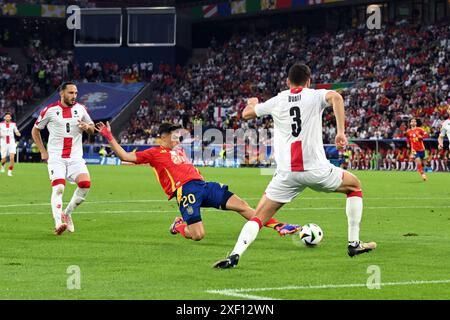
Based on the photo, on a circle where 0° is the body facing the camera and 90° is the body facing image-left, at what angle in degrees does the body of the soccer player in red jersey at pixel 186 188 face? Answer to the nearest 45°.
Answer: approximately 315°

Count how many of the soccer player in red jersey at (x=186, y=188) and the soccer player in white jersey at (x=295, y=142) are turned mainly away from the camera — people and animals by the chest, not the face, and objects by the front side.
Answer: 1

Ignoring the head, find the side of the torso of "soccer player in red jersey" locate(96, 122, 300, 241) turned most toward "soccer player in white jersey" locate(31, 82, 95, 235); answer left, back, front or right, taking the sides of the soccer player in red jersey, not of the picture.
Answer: back

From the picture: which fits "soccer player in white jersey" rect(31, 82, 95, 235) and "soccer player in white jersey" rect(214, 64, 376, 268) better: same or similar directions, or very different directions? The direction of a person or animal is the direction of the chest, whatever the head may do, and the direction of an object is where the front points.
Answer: very different directions

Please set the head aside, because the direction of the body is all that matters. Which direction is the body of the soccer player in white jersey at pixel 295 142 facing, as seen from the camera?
away from the camera

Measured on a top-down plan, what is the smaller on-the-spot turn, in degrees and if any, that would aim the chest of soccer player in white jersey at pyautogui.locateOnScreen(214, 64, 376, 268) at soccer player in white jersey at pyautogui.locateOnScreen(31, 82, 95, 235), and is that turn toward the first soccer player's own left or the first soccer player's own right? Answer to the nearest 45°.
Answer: approximately 45° to the first soccer player's own left

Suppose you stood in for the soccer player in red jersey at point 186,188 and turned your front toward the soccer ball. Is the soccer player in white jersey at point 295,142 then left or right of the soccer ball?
right

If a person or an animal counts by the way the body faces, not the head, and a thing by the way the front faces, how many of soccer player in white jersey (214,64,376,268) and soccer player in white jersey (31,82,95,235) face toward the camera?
1

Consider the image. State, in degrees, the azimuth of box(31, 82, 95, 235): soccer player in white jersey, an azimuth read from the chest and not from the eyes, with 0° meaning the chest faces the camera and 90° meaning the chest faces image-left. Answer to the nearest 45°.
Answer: approximately 0°
